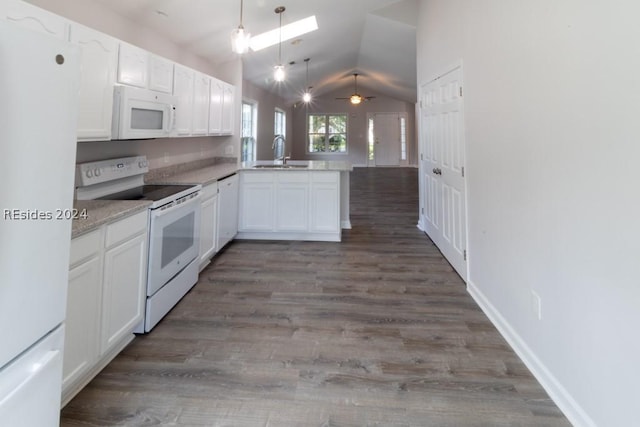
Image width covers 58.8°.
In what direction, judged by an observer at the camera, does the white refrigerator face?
facing the viewer and to the right of the viewer

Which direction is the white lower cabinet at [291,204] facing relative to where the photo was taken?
toward the camera

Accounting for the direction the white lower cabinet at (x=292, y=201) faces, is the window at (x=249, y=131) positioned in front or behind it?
behind

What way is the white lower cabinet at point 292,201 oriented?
toward the camera

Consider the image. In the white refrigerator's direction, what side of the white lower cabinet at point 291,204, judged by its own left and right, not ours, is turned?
front

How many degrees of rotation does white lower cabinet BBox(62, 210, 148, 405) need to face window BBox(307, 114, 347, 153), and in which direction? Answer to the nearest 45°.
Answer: approximately 90° to its left

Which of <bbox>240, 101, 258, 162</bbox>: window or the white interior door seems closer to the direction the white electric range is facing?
the white interior door

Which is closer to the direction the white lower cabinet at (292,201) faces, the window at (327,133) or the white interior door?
the white interior door

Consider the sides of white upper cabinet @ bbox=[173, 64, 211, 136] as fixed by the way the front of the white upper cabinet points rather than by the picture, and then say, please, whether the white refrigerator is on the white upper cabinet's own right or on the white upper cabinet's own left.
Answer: on the white upper cabinet's own right

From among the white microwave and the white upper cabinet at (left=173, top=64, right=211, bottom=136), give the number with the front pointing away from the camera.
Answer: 0

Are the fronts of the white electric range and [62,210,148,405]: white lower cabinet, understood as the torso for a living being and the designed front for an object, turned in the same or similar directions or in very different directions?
same or similar directions

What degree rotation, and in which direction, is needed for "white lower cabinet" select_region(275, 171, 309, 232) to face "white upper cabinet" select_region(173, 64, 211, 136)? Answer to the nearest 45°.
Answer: approximately 45° to its right

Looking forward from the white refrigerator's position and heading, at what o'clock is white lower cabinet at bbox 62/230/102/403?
The white lower cabinet is roughly at 8 o'clock from the white refrigerator.
